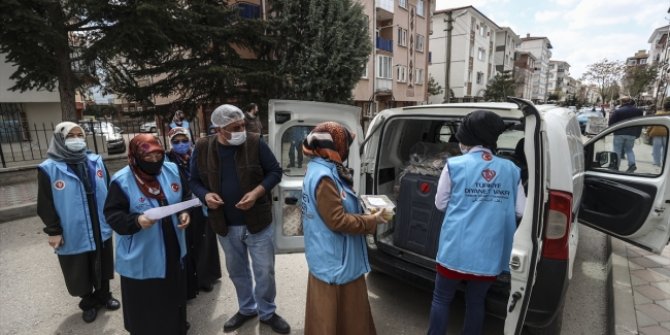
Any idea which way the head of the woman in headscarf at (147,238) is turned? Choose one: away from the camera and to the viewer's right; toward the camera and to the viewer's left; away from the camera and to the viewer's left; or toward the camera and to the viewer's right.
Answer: toward the camera and to the viewer's right

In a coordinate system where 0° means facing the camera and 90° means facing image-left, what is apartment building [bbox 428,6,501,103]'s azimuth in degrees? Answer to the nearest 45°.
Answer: approximately 315°

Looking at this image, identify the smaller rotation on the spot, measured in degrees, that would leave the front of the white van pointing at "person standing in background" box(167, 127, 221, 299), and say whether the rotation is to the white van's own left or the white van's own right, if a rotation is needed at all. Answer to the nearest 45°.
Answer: approximately 135° to the white van's own left

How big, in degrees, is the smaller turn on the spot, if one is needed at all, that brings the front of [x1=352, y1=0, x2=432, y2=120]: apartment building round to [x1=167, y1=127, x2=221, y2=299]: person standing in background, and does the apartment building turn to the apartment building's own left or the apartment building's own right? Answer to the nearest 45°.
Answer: approximately 45° to the apartment building's own right

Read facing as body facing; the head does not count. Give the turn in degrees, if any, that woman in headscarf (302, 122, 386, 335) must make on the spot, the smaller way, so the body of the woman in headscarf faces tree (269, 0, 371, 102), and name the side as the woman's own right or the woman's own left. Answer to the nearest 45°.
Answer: approximately 90° to the woman's own left

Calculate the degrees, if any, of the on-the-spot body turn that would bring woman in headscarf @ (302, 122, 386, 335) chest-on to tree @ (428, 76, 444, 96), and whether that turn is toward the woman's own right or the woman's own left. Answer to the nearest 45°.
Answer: approximately 90° to the woman's own left

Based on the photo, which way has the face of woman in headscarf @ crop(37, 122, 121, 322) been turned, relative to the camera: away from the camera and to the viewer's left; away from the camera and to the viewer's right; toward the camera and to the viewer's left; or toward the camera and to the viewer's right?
toward the camera and to the viewer's right

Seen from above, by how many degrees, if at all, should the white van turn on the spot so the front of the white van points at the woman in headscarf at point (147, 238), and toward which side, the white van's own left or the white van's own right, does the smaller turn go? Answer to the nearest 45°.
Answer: approximately 180°

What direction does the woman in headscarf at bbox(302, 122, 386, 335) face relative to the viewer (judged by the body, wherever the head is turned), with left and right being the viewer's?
facing to the right of the viewer

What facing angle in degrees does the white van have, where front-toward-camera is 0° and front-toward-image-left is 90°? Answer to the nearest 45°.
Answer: approximately 225°

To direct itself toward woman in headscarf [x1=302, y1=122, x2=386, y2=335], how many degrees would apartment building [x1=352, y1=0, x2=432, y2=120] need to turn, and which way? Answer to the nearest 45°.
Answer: approximately 45° to its right

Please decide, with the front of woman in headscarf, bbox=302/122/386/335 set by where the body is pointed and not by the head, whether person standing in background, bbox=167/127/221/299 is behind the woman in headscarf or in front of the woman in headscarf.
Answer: behind

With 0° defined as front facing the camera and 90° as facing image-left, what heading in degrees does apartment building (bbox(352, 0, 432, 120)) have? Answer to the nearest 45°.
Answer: approximately 315°
